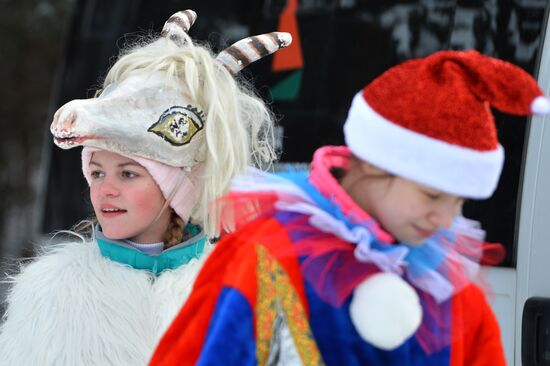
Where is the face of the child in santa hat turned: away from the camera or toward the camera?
toward the camera

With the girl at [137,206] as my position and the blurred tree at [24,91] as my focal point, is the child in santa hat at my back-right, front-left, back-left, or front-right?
back-right

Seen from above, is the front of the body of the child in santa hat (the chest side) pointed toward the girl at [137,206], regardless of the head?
no

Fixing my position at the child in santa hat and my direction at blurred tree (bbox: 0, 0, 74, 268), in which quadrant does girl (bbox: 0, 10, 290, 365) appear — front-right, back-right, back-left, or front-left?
front-left

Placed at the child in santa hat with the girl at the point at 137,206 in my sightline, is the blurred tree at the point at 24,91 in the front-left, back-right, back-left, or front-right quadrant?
front-right

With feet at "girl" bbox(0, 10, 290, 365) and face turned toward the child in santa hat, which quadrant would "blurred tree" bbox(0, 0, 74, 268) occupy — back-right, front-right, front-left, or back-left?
back-left

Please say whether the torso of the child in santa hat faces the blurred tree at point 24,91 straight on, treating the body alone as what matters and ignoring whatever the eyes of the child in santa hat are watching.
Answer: no
